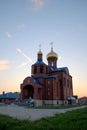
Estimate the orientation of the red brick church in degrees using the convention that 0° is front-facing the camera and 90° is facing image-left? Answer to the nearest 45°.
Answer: approximately 45°
